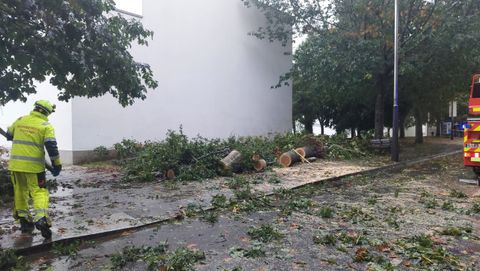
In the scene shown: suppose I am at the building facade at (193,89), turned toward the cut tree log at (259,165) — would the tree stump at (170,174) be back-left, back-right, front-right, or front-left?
front-right

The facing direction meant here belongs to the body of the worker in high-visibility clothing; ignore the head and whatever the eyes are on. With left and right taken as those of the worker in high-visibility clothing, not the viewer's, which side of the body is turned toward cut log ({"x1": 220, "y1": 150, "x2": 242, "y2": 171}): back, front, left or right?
front

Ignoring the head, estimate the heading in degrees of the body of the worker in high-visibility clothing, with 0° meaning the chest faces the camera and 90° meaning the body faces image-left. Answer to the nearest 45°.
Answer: approximately 225°

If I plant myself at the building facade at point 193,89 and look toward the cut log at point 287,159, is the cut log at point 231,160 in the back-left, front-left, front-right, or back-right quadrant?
front-right

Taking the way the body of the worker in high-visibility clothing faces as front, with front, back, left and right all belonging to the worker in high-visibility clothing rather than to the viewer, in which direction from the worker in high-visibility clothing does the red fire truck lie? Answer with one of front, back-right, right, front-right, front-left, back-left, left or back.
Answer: front-right

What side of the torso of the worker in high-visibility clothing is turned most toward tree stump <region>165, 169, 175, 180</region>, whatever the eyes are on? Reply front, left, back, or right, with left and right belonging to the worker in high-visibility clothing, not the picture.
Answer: front

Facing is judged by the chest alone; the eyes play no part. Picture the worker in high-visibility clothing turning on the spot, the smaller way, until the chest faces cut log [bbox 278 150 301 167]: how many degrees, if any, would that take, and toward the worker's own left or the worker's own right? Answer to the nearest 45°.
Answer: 0° — they already face it
